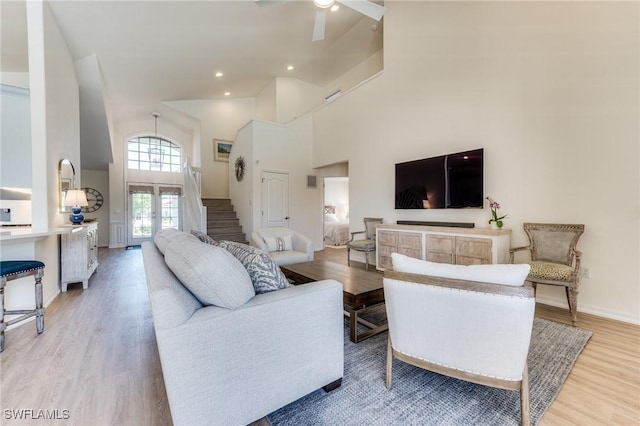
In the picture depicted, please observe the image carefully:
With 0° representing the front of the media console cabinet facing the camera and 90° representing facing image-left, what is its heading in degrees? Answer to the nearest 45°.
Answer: approximately 45°

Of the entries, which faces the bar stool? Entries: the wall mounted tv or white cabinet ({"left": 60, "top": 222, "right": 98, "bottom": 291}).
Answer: the wall mounted tv

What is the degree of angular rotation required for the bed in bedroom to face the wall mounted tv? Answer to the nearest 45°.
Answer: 0° — it already faces it

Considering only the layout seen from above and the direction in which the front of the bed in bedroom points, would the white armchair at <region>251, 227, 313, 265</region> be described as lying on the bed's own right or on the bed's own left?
on the bed's own right

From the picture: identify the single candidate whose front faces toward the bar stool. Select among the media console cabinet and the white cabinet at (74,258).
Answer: the media console cabinet

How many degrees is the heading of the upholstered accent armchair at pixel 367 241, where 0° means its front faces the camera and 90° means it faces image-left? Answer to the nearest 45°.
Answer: approximately 45°

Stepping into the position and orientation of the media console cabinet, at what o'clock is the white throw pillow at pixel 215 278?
The white throw pillow is roughly at 11 o'clock from the media console cabinet.

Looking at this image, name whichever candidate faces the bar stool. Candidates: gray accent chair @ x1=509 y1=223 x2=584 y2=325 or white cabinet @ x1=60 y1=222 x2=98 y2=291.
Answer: the gray accent chair

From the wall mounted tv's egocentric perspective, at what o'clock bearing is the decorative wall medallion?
The decorative wall medallion is roughly at 2 o'clock from the wall mounted tv.

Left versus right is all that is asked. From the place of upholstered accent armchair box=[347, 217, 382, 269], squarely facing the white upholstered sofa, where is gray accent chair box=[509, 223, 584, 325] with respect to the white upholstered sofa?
left

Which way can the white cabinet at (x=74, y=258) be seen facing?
to the viewer's right
